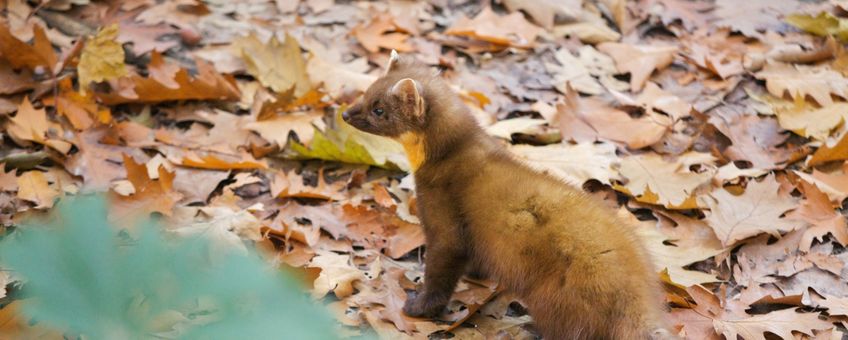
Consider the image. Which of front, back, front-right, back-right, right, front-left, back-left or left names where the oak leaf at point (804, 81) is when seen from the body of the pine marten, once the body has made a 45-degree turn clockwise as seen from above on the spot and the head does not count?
right

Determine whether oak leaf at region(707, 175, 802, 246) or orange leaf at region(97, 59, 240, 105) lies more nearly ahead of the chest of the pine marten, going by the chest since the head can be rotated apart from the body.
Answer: the orange leaf

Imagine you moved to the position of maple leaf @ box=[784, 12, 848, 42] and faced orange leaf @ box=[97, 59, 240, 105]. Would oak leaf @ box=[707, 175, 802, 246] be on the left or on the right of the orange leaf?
left

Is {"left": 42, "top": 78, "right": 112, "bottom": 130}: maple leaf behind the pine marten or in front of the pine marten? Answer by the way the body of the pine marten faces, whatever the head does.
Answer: in front

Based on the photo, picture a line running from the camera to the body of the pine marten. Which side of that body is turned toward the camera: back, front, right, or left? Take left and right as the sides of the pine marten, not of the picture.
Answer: left

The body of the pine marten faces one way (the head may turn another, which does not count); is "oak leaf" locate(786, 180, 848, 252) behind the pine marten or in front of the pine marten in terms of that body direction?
behind

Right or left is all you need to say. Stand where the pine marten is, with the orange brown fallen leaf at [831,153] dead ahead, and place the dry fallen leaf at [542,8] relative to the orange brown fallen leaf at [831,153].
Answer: left

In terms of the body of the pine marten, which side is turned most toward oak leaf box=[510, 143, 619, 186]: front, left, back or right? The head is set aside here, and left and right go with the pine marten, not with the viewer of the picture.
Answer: right

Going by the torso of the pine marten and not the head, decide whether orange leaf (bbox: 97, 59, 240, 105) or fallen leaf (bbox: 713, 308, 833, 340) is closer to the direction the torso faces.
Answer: the orange leaf

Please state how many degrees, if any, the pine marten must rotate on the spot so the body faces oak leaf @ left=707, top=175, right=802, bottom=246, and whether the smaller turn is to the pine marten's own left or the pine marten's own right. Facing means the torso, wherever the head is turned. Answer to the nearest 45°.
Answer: approximately 135° to the pine marten's own right

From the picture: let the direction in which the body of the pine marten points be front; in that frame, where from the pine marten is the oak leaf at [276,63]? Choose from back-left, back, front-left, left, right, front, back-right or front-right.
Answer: front-right

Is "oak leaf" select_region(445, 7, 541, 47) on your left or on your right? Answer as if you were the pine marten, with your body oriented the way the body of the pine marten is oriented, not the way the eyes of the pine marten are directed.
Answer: on your right

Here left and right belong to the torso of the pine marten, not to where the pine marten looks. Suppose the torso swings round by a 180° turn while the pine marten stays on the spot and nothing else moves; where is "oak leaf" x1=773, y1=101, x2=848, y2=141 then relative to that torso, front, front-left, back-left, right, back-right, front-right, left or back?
front-left

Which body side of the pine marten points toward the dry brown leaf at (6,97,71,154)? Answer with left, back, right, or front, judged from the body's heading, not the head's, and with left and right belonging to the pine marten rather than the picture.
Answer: front

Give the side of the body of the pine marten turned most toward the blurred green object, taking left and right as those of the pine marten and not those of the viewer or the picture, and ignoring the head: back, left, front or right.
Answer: left
